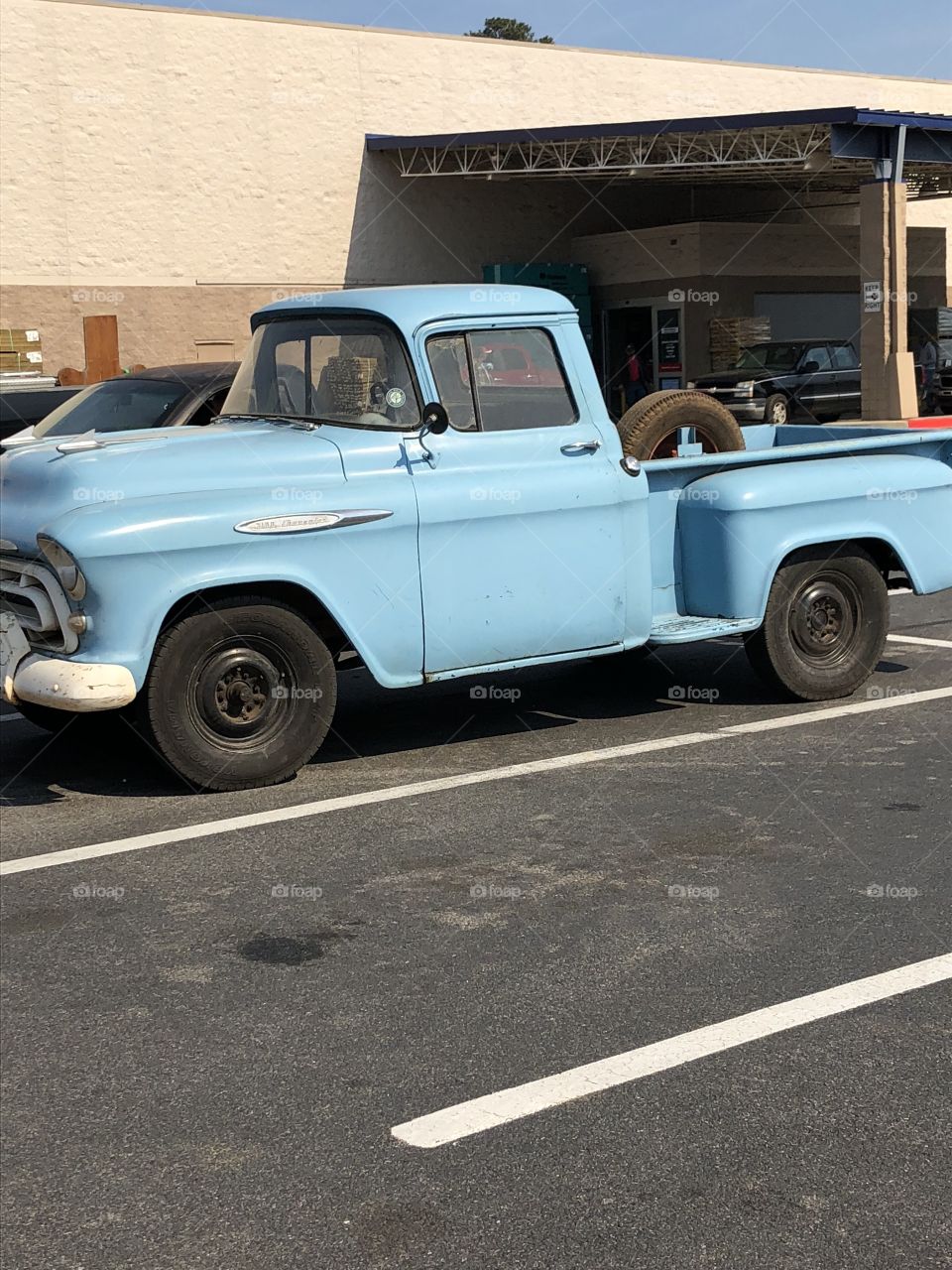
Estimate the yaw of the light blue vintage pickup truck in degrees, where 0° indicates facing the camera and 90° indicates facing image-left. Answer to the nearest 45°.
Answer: approximately 45°

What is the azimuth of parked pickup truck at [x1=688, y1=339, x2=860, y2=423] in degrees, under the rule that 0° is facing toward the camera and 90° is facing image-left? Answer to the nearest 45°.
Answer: approximately 45°

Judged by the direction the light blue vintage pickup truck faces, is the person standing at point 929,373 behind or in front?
behind

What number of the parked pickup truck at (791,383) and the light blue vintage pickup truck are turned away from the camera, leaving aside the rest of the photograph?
0

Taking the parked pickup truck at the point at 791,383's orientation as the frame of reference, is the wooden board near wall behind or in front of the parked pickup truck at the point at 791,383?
in front

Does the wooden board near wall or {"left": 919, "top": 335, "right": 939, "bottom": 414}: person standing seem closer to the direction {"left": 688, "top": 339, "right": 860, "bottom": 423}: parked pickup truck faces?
the wooden board near wall

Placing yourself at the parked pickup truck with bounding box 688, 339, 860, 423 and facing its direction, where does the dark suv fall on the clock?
The dark suv is roughly at 6 o'clock from the parked pickup truck.

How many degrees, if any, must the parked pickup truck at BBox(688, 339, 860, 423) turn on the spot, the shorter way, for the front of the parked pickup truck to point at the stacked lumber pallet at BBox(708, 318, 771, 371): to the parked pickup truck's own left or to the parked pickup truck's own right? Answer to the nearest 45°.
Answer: approximately 135° to the parked pickup truck's own right
